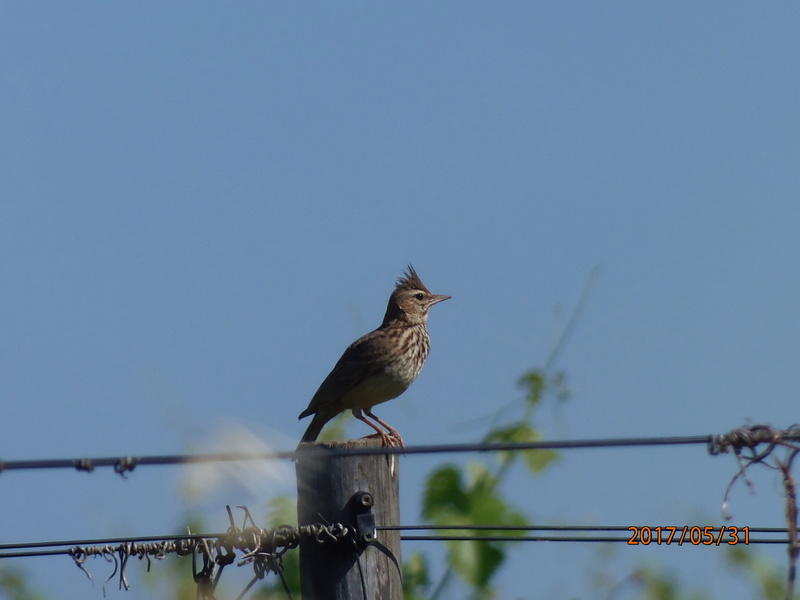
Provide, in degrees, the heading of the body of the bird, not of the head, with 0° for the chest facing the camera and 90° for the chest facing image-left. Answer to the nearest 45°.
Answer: approximately 270°
